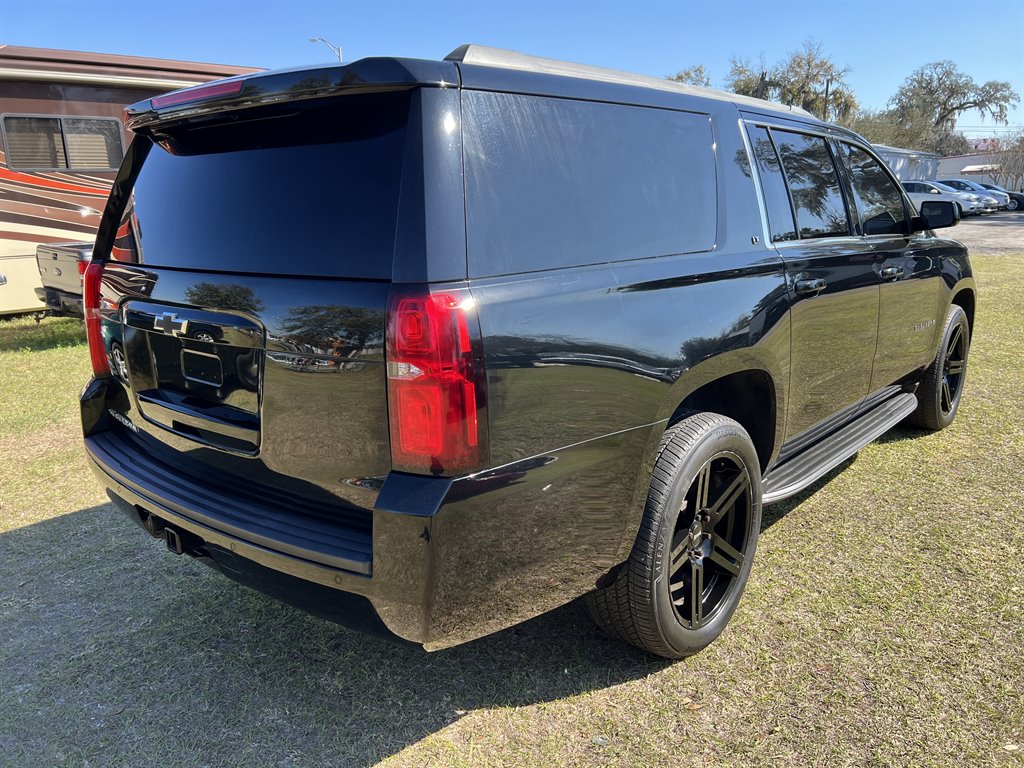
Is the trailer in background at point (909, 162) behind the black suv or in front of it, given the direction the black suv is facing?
in front

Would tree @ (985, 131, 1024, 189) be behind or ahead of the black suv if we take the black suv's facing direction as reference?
ahead

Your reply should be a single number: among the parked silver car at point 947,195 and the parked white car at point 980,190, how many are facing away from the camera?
0

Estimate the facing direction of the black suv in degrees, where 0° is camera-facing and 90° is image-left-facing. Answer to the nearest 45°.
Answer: approximately 225°
